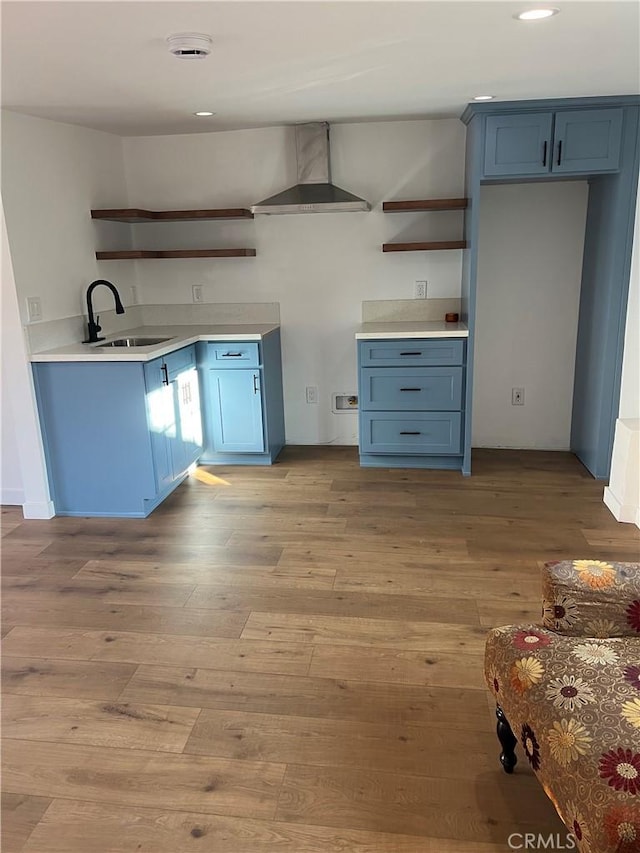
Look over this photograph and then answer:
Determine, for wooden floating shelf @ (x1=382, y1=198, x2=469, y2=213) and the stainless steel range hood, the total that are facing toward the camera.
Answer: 2

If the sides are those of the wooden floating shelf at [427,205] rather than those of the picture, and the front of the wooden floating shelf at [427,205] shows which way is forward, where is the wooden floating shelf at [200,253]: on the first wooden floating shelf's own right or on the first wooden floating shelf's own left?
on the first wooden floating shelf's own right

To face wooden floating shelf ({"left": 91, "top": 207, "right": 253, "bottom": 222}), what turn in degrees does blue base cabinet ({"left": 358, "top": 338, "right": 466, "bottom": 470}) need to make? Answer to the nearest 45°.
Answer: approximately 90° to its right

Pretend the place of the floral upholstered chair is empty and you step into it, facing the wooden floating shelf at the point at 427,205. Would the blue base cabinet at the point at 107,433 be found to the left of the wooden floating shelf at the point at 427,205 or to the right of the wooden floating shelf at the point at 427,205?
left

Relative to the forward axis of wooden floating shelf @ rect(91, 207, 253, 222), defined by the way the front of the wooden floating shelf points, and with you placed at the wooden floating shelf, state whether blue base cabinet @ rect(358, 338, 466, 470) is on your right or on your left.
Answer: on your left

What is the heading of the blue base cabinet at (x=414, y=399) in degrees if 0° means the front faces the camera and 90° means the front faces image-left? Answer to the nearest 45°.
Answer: approximately 0°

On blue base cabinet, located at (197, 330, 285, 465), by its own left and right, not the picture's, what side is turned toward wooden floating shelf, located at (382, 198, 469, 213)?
left

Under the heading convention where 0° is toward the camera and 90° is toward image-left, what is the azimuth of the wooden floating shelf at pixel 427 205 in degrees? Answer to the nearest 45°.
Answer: approximately 0°

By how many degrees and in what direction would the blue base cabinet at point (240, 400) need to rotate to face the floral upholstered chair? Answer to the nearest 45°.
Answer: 0° — it already faces it

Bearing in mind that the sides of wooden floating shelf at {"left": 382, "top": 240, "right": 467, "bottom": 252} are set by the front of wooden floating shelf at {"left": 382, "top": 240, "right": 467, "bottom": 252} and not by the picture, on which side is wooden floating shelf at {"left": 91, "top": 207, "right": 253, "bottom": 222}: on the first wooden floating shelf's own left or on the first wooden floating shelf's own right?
on the first wooden floating shelf's own right

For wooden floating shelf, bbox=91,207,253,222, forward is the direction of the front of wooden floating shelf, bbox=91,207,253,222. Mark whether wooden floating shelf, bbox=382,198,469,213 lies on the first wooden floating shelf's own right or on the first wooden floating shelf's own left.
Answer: on the first wooden floating shelf's own left
